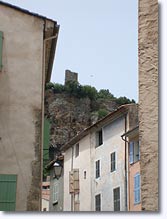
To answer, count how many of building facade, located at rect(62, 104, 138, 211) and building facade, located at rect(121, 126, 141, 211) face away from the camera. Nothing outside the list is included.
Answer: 0

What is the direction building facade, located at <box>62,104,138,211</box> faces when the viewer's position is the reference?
facing the viewer and to the left of the viewer

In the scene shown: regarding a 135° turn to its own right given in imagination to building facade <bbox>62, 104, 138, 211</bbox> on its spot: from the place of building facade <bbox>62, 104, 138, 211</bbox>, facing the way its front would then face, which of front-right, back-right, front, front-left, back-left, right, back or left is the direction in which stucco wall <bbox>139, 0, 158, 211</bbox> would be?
back

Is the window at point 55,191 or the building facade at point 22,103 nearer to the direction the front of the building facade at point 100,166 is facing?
the building facade

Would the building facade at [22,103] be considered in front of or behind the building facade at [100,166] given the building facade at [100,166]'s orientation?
in front
